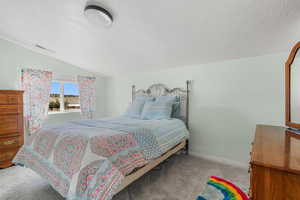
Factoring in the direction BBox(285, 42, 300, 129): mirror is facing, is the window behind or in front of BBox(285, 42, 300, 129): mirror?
in front

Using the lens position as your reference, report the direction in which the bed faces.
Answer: facing the viewer and to the left of the viewer

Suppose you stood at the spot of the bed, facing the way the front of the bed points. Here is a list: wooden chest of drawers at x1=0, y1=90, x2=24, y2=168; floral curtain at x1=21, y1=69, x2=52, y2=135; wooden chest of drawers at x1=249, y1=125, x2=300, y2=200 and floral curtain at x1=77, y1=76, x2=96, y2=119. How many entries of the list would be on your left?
1

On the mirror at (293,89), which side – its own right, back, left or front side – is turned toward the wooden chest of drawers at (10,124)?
front

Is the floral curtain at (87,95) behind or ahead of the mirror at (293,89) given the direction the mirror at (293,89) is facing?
ahead

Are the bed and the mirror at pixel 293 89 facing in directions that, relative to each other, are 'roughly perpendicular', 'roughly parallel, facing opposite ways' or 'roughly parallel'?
roughly perpendicular

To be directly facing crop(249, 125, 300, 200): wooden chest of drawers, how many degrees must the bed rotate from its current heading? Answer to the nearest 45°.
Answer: approximately 90° to its left

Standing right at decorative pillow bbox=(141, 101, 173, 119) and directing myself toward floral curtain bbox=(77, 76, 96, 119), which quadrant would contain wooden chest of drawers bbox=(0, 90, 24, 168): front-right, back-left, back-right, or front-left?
front-left

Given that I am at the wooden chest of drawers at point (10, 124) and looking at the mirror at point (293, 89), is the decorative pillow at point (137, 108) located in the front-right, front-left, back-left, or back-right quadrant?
front-left

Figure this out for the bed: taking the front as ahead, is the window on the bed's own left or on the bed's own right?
on the bed's own right

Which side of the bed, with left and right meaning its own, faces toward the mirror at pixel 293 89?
left

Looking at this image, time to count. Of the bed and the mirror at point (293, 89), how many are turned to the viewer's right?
0

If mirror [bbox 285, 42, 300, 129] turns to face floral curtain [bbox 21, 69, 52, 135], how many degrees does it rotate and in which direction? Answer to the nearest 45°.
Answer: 0° — it already faces it

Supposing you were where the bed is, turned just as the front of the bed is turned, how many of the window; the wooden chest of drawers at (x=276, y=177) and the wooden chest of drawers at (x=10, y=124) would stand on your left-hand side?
1
